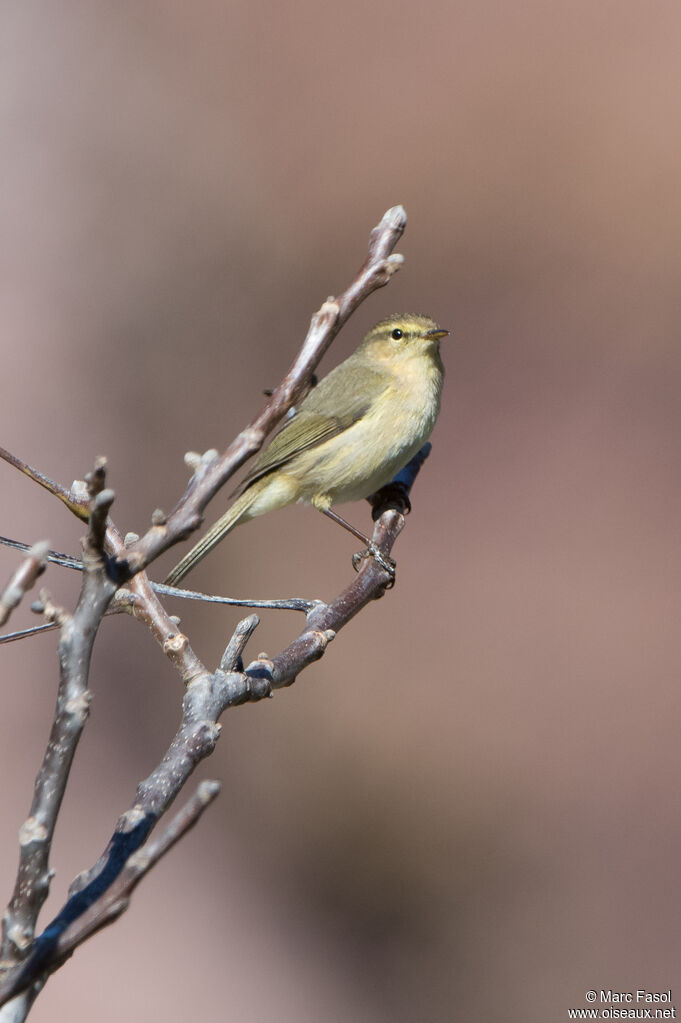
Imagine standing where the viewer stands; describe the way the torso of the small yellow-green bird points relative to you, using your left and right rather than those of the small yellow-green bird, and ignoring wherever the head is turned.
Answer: facing to the right of the viewer

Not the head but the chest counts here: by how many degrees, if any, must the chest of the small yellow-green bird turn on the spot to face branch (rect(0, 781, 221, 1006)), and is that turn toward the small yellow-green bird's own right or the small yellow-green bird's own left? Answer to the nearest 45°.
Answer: approximately 90° to the small yellow-green bird's own right

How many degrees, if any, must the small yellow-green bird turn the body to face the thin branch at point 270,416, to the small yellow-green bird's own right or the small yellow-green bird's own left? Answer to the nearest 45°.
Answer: approximately 90° to the small yellow-green bird's own right

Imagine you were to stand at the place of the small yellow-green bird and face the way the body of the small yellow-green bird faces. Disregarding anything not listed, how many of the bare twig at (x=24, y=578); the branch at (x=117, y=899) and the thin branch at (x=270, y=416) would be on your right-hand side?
3

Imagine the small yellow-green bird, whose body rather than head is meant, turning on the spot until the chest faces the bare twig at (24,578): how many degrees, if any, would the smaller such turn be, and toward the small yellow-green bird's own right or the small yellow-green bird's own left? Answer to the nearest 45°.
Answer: approximately 90° to the small yellow-green bird's own right
